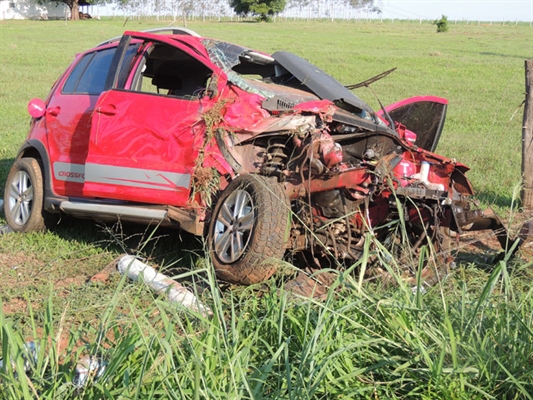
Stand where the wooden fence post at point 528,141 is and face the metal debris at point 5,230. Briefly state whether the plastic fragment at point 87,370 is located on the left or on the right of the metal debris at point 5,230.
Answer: left

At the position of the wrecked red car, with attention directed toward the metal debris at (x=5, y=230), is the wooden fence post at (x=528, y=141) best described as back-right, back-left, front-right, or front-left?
back-right

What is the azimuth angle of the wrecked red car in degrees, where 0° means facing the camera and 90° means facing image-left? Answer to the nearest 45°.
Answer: approximately 315°

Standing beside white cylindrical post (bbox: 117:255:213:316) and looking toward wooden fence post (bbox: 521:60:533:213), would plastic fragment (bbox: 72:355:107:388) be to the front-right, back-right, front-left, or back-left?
back-right

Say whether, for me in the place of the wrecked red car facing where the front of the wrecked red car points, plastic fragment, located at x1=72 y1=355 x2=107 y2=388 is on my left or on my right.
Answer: on my right

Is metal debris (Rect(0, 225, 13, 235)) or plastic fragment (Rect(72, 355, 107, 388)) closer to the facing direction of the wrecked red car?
the plastic fragment

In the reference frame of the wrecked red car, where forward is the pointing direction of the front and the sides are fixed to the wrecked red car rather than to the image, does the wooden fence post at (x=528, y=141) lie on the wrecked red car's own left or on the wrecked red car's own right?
on the wrecked red car's own left

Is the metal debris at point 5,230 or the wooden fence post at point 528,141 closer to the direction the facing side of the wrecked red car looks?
the wooden fence post
